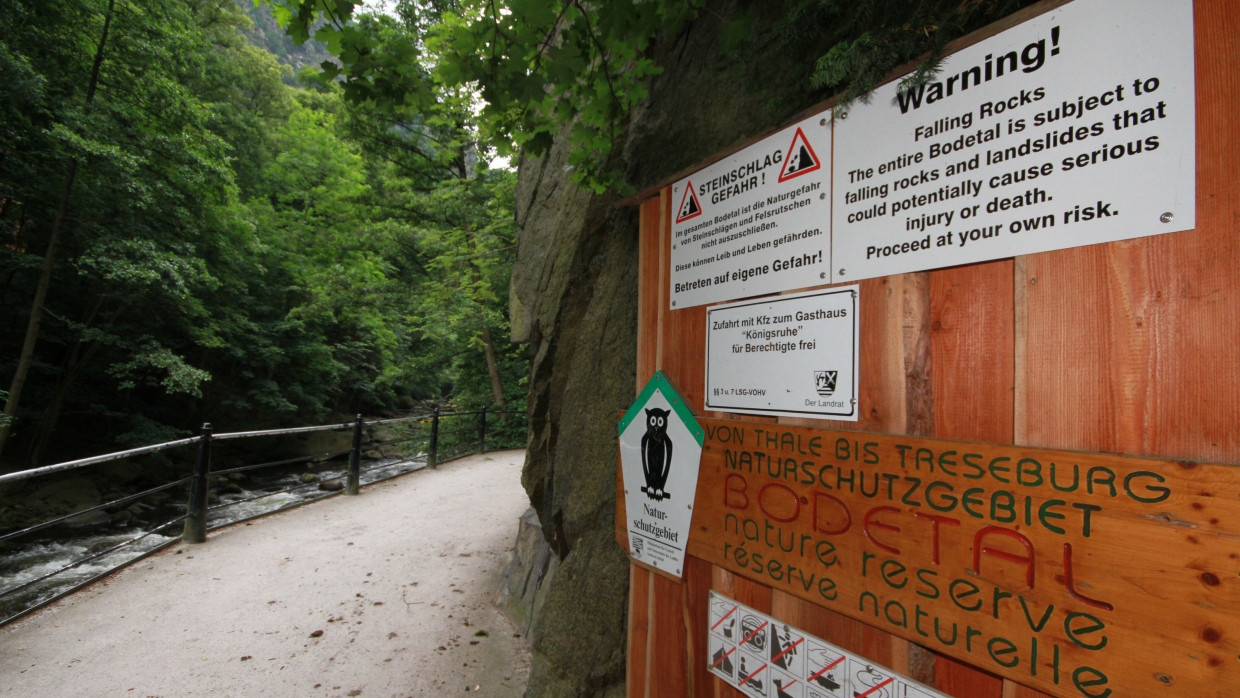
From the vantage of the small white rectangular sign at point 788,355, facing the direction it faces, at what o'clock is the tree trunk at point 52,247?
The tree trunk is roughly at 2 o'clock from the small white rectangular sign.

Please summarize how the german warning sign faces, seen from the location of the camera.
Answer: facing the viewer and to the left of the viewer

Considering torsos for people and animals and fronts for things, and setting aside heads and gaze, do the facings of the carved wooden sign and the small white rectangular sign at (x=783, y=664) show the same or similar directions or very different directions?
same or similar directions

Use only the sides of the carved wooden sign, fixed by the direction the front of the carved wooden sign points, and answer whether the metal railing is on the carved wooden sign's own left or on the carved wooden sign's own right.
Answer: on the carved wooden sign's own right

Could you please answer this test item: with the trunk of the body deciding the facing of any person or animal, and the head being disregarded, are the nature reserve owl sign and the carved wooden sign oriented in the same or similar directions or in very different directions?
same or similar directions

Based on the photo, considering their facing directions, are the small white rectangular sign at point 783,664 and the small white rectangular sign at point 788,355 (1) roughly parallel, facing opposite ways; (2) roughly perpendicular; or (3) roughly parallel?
roughly parallel

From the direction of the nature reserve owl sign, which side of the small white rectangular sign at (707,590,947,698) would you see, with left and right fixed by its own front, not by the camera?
right

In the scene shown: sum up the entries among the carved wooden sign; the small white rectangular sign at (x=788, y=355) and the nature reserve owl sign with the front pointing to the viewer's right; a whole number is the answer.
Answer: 0

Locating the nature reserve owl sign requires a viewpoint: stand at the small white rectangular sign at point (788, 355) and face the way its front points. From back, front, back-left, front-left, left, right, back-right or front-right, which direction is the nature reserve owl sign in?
right

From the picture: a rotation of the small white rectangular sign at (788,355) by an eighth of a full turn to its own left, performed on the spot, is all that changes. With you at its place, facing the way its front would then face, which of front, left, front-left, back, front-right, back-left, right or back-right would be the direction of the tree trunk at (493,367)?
back-right

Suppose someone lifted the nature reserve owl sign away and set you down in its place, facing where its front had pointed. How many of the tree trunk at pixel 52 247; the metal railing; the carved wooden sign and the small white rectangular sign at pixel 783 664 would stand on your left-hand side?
2

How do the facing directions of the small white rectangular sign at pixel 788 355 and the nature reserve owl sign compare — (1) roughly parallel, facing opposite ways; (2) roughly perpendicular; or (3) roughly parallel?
roughly parallel
